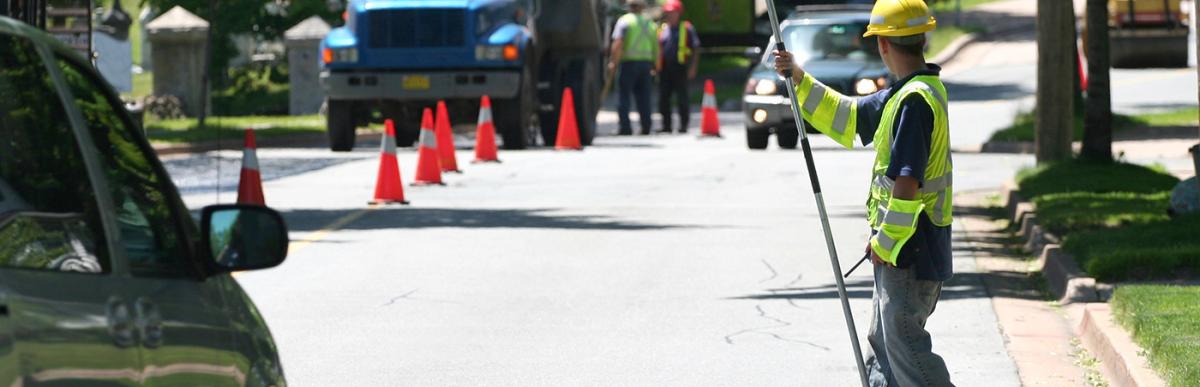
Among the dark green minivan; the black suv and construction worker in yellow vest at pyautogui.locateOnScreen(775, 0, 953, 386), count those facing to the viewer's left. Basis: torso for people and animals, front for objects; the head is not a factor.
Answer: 1

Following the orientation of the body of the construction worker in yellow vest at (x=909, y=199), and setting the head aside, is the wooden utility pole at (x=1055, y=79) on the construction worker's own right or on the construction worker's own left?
on the construction worker's own right

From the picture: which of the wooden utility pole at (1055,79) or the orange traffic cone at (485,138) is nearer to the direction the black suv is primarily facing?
the wooden utility pole

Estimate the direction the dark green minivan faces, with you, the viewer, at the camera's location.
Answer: facing away from the viewer and to the right of the viewer

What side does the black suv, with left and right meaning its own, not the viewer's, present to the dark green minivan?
front

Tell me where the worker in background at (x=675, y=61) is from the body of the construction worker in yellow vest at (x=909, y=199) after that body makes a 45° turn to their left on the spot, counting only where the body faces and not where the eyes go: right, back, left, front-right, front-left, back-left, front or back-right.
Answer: back-right

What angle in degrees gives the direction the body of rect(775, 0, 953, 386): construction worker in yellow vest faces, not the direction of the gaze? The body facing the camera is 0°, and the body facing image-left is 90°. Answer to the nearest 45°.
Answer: approximately 90°

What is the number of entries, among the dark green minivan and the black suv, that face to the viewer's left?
0
